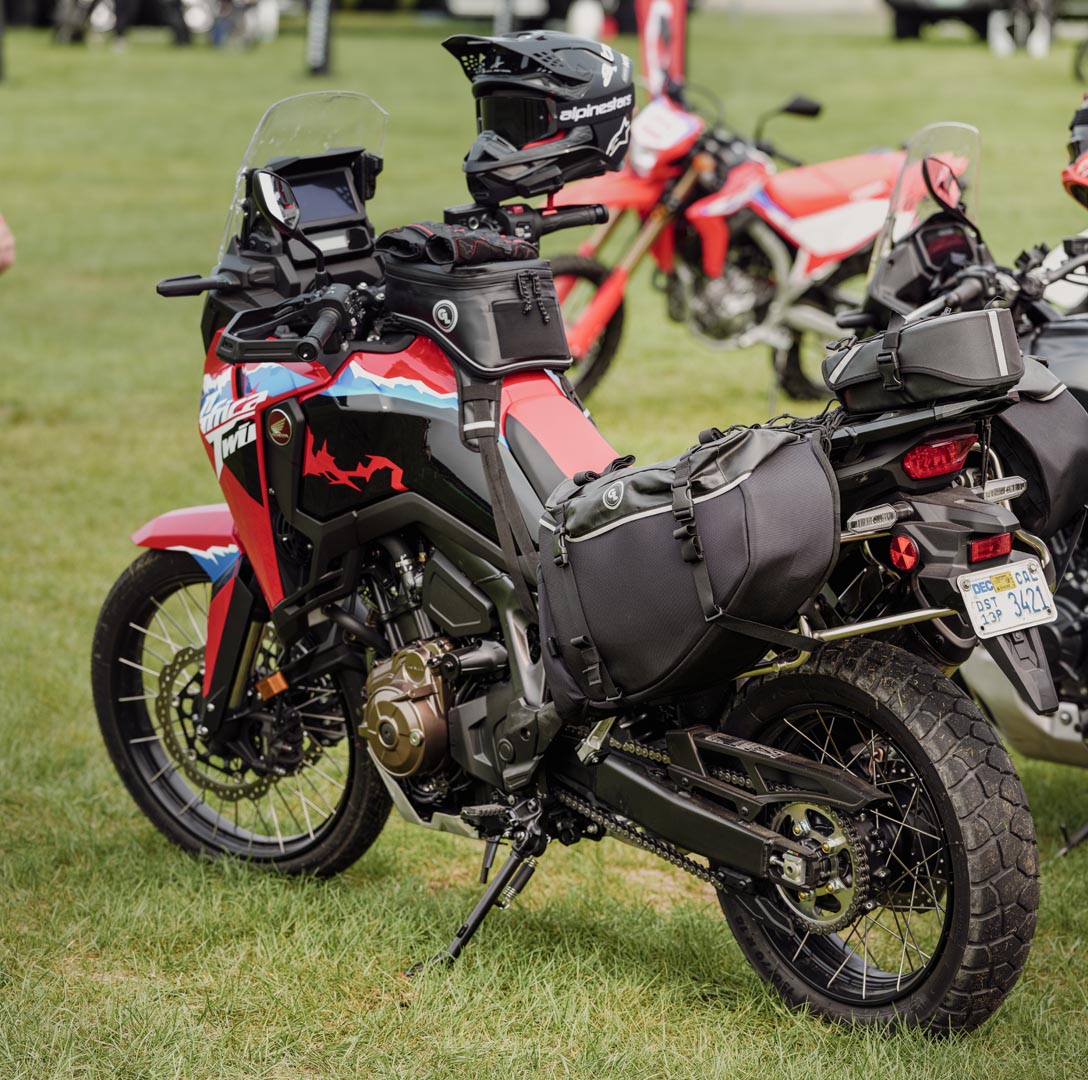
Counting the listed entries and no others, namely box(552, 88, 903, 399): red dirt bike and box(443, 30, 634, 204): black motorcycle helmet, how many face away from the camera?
0

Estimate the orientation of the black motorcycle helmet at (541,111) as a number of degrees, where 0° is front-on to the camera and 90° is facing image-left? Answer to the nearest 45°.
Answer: approximately 45°

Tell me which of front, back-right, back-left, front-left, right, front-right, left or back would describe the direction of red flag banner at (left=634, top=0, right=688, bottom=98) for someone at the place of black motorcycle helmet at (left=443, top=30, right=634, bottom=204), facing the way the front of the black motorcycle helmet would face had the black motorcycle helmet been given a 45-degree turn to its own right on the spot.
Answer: right

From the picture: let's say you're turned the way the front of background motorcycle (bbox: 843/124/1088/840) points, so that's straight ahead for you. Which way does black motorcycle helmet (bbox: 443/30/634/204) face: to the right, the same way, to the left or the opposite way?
to the left

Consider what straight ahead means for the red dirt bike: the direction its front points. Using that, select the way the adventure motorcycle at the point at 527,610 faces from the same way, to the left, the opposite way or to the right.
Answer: to the right

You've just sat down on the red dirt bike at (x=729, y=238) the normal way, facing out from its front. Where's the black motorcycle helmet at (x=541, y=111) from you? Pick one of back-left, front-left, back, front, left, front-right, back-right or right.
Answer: front-left

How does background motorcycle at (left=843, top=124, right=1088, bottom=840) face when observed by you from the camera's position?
facing away from the viewer and to the left of the viewer

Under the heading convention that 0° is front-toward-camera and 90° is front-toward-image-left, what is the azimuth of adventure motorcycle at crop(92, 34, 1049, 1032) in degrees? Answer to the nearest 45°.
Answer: approximately 135°

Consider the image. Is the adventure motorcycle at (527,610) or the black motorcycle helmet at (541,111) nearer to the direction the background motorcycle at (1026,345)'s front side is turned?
the black motorcycle helmet

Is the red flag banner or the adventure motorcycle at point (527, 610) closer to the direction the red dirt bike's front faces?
the adventure motorcycle

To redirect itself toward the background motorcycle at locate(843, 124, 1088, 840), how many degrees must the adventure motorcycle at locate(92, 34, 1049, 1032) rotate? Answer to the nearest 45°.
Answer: approximately 90° to its right

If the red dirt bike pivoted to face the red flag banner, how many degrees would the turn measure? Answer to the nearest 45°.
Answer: approximately 135° to its right

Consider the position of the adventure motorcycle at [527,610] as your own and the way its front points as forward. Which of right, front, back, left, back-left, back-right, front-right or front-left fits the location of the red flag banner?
front-right

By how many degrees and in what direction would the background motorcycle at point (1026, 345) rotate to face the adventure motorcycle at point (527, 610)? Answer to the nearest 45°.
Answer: approximately 90° to its left

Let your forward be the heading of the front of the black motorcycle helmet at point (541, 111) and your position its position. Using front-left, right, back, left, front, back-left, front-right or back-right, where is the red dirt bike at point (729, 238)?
back-right
